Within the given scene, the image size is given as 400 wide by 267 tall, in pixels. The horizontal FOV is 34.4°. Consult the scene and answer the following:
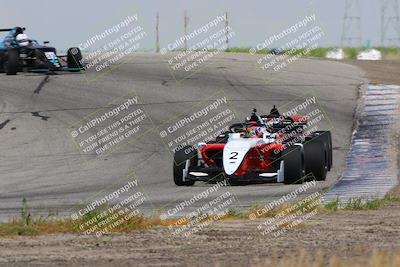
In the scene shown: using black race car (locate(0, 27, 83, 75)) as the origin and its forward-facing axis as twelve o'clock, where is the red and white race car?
The red and white race car is roughly at 1 o'clock from the black race car.

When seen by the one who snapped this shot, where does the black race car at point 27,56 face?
facing the viewer and to the right of the viewer
